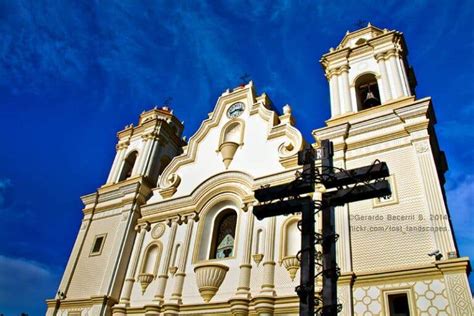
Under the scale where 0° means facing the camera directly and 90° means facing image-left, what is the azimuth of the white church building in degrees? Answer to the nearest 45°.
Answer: approximately 45°

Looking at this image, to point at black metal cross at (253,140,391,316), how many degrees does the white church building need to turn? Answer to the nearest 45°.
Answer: approximately 45° to its left
